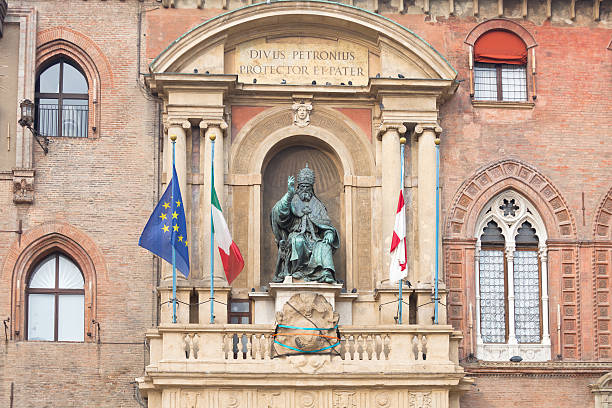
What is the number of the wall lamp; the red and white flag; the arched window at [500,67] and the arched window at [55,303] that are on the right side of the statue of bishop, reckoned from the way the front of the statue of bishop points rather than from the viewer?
2

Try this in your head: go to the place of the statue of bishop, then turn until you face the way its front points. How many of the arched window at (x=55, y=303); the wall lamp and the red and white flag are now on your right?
2

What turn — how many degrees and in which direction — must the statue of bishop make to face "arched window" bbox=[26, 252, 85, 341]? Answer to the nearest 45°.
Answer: approximately 90° to its right

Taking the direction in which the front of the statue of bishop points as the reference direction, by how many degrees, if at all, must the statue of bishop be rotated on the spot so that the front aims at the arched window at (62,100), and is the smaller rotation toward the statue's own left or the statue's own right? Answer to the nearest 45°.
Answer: approximately 90° to the statue's own right

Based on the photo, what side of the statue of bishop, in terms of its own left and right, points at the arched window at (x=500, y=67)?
left

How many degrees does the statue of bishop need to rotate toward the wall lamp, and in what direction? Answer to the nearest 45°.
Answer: approximately 90° to its right

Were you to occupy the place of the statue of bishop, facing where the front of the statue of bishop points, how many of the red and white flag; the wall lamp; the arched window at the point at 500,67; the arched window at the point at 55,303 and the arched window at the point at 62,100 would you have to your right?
3

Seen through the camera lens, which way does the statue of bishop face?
facing the viewer

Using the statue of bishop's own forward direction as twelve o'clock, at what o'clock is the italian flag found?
The italian flag is roughly at 2 o'clock from the statue of bishop.

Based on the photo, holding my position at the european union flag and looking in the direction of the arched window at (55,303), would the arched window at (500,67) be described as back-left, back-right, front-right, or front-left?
back-right

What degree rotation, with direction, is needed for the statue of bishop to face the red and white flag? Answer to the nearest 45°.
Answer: approximately 90° to its left

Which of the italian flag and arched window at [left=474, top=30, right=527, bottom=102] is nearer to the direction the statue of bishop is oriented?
the italian flag

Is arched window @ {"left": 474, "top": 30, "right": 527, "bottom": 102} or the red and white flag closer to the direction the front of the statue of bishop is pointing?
the red and white flag

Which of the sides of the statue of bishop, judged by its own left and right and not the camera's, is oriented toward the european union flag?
right

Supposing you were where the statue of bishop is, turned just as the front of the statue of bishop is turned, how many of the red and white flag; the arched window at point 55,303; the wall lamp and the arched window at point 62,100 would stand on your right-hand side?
3
